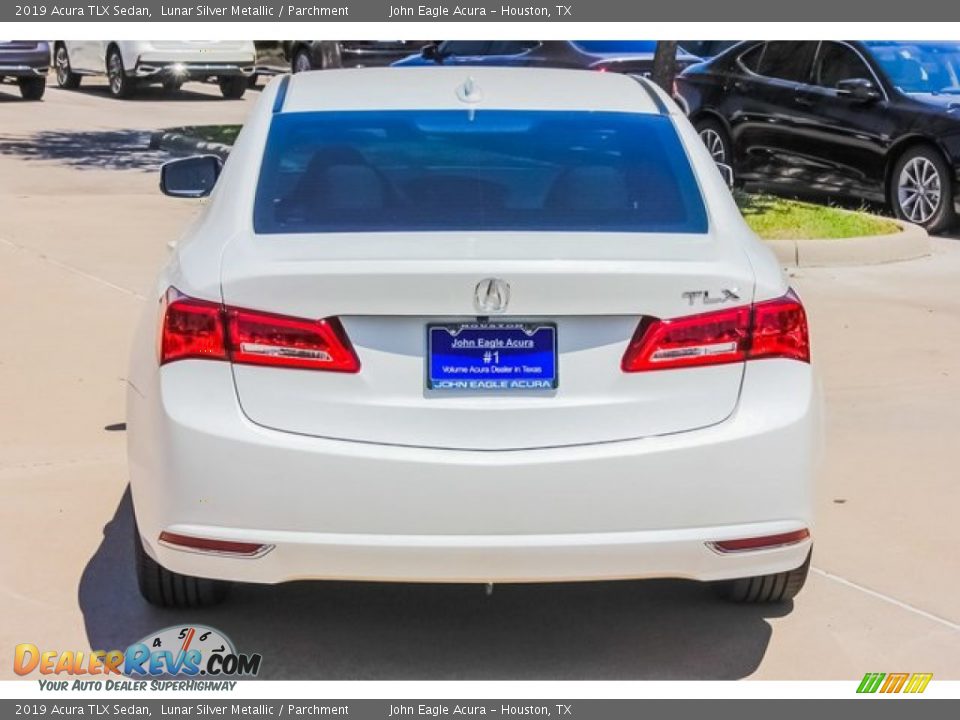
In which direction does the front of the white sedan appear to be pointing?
away from the camera

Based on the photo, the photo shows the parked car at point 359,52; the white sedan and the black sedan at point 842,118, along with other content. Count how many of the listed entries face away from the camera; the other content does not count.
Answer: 1

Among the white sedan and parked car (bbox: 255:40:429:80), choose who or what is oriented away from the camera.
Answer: the white sedan

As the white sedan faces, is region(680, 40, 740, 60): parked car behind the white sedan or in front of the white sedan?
in front

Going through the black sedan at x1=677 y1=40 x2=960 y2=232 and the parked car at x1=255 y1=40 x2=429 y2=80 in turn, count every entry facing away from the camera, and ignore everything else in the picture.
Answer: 0

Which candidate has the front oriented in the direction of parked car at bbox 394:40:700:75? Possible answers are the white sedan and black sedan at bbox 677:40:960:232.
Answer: the white sedan

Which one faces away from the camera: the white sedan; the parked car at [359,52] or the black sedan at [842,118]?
the white sedan

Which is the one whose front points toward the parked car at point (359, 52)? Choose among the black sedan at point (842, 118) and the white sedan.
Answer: the white sedan

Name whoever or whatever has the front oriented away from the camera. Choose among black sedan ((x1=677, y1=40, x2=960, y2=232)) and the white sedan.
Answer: the white sedan
